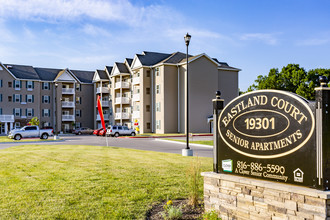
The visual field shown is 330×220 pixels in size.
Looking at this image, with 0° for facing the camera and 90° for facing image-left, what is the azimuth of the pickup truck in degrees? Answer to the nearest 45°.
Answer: approximately 90°

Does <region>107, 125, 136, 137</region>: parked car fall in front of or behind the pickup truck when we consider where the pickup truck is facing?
behind
